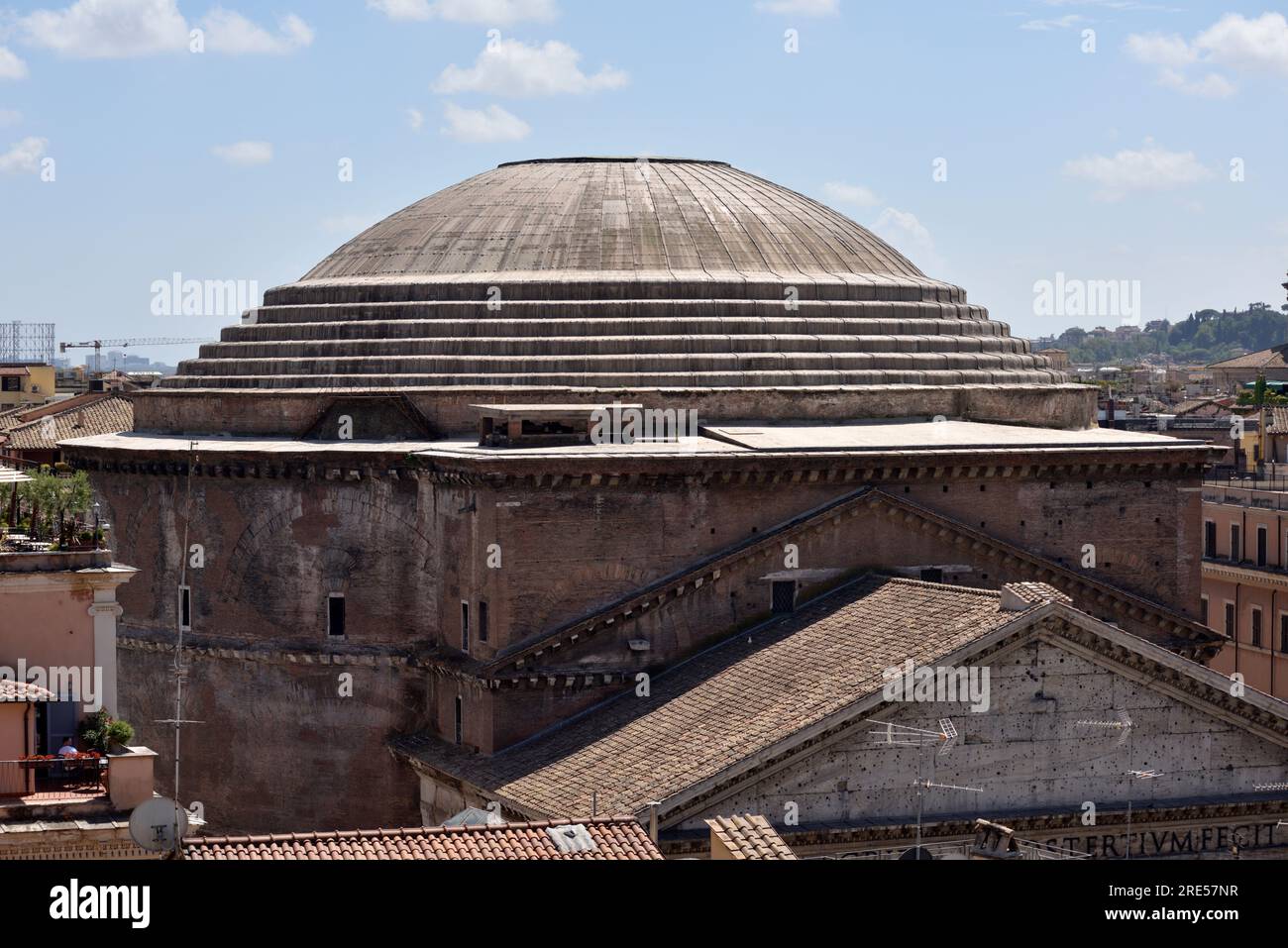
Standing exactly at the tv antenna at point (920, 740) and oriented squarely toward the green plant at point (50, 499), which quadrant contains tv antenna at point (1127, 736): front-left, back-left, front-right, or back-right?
back-right

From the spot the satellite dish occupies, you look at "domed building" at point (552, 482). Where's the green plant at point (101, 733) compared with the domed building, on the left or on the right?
left

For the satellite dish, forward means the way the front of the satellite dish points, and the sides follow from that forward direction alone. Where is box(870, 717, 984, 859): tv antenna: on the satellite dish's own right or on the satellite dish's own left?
on the satellite dish's own right

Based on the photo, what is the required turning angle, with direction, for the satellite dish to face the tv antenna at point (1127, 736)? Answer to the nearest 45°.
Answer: approximately 45° to its right

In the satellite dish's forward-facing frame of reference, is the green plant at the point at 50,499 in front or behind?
in front

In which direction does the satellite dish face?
away from the camera

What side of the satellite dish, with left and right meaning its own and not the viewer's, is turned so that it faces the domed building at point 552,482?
front
